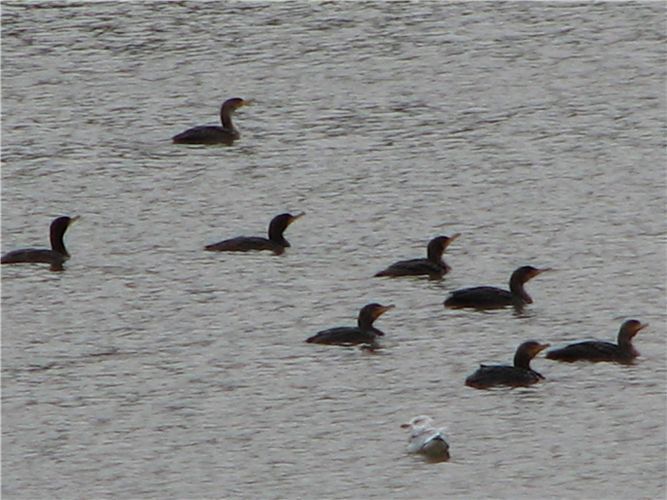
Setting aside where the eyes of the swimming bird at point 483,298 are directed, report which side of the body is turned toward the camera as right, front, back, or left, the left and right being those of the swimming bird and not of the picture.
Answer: right

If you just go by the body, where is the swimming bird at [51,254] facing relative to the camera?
to the viewer's right

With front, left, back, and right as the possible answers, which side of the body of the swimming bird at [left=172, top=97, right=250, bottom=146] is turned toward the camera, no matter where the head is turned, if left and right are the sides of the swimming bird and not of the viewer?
right

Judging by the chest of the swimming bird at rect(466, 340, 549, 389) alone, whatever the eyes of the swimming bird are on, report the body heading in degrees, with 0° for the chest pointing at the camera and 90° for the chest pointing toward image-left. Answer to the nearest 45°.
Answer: approximately 270°

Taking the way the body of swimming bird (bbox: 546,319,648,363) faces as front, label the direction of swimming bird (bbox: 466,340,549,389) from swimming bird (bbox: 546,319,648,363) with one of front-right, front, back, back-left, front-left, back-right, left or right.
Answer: back-right

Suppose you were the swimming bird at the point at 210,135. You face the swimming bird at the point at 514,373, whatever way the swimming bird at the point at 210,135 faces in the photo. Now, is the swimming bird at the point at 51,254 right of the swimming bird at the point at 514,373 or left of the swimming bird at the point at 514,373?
right

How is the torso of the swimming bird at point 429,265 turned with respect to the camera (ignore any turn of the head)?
to the viewer's right

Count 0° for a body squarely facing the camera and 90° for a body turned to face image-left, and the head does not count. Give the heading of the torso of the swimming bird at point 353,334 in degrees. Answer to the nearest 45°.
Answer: approximately 270°

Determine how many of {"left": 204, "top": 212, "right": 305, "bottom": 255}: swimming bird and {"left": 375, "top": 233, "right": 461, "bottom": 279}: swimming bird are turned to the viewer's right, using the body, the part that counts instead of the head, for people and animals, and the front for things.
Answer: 2

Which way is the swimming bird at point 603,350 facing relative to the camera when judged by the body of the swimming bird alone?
to the viewer's right

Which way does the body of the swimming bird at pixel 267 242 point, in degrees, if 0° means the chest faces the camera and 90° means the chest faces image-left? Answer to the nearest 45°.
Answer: approximately 270°
